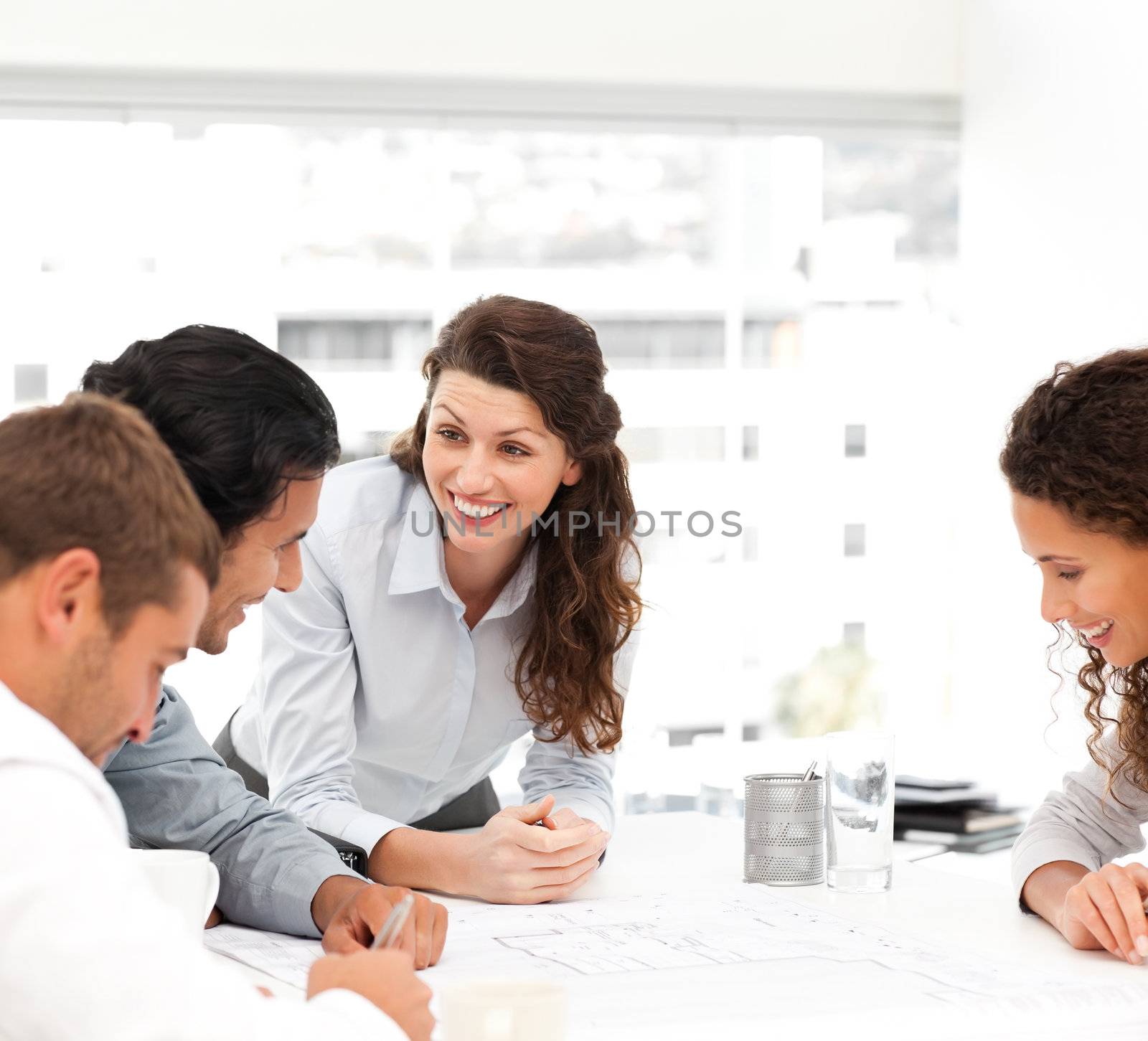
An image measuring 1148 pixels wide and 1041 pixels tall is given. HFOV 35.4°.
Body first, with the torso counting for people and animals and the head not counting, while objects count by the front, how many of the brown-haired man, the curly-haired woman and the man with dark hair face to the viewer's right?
2

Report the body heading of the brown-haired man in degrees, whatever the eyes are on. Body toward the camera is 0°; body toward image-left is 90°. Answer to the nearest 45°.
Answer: approximately 270°

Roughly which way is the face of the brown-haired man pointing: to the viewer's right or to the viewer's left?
to the viewer's right

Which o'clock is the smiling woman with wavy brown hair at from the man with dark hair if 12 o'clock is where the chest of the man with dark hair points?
The smiling woman with wavy brown hair is roughly at 10 o'clock from the man with dark hair.

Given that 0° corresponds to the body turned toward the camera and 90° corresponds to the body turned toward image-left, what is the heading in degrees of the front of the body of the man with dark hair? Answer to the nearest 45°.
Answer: approximately 270°

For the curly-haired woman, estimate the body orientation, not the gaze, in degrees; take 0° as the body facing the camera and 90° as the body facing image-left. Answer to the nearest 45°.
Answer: approximately 45°

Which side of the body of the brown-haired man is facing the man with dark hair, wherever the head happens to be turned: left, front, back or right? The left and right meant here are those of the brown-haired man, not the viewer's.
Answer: left

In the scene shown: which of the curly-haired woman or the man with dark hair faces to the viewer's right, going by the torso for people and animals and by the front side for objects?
the man with dark hair

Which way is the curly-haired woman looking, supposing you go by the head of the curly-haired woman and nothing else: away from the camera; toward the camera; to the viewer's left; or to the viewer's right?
to the viewer's left

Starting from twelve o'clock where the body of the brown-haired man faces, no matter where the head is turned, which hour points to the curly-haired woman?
The curly-haired woman is roughly at 11 o'clock from the brown-haired man.

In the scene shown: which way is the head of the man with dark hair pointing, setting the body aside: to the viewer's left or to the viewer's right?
to the viewer's right

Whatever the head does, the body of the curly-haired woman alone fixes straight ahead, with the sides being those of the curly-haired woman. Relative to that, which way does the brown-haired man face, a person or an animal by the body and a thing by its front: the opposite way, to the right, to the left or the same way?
the opposite way
